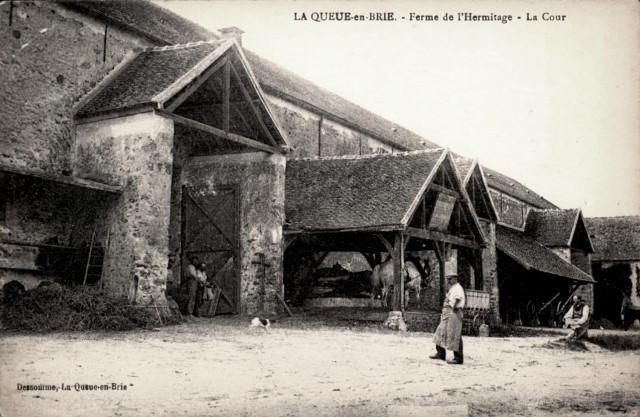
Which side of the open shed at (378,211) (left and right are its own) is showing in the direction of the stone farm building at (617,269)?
left

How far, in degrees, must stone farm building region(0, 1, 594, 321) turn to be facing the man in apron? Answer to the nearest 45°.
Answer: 0° — it already faces them

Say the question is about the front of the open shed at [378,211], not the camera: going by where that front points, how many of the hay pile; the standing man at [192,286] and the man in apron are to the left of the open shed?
0

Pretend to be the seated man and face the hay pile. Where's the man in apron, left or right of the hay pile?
left

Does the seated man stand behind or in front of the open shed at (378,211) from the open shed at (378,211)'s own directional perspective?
in front

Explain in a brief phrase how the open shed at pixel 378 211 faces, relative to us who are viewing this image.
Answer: facing the viewer and to the right of the viewer

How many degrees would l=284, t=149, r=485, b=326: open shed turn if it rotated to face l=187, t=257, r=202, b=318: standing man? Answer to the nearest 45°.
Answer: approximately 90° to its right

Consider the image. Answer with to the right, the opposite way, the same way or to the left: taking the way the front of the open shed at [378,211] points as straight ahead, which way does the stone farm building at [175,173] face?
the same way

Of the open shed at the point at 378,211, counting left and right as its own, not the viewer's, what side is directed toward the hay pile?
right
